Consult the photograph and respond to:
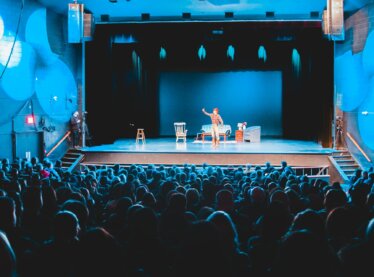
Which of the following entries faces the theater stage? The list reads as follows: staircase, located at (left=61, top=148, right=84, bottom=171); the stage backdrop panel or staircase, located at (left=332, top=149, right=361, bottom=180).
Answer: the stage backdrop panel

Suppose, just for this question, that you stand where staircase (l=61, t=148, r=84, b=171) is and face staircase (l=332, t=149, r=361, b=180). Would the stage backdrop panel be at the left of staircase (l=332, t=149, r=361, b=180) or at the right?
left

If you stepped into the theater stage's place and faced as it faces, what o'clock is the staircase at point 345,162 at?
The staircase is roughly at 9 o'clock from the theater stage.

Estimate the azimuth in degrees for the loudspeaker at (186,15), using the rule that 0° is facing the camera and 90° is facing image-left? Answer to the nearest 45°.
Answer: approximately 0°

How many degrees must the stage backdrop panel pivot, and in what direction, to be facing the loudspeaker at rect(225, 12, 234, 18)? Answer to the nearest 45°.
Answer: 0° — it already faces it

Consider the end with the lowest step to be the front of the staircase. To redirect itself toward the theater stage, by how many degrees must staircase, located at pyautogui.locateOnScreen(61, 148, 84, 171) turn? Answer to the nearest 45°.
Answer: approximately 90° to its left

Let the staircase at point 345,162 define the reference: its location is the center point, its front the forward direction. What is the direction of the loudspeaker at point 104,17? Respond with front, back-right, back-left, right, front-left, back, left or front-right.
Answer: back-right

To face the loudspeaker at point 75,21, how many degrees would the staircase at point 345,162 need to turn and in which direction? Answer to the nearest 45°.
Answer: approximately 90° to its right

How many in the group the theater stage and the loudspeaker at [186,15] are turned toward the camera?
2

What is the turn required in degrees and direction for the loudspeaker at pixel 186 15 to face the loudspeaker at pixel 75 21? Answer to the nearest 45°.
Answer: approximately 45° to its right

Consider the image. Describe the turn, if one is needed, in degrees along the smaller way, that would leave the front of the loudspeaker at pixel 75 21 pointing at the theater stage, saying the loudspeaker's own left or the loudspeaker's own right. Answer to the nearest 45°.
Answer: approximately 90° to the loudspeaker's own left
